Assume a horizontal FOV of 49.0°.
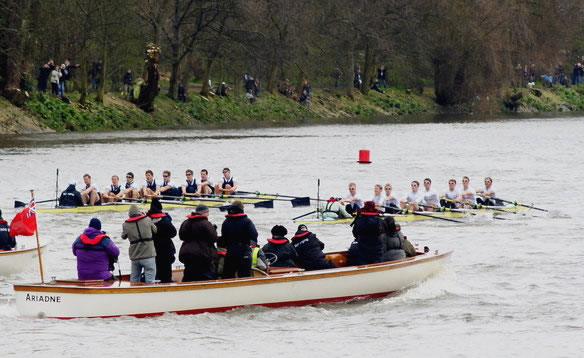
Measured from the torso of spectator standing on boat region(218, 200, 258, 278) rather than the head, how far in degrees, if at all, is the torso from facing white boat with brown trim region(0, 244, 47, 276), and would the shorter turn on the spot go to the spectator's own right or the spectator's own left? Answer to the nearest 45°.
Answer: approximately 45° to the spectator's own left

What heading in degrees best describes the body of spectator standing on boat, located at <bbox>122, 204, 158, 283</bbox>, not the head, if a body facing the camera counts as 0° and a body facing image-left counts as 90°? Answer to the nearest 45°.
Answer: approximately 180°

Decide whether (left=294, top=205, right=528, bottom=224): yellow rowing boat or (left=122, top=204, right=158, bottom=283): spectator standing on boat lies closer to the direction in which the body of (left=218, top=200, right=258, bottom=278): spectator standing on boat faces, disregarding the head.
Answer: the yellow rowing boat

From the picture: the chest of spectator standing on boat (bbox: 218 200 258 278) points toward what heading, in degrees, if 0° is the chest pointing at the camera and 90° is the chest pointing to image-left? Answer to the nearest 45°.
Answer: approximately 180°

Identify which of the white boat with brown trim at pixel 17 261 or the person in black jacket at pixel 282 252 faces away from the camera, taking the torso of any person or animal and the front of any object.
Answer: the person in black jacket

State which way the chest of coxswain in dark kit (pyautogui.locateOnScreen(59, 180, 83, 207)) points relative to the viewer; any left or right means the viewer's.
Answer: facing away from the viewer and to the right of the viewer

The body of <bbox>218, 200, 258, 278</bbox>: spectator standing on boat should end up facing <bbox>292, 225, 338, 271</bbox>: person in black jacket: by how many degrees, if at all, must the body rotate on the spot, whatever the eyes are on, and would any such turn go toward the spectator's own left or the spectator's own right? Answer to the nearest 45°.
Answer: approximately 45° to the spectator's own right

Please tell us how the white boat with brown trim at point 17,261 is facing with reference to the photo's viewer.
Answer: facing to the right of the viewer

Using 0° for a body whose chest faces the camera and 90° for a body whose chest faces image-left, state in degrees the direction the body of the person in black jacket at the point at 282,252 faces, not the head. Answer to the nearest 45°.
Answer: approximately 180°

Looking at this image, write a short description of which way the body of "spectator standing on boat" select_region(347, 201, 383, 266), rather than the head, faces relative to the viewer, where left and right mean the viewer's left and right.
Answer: facing away from the viewer
